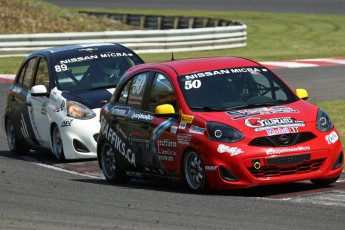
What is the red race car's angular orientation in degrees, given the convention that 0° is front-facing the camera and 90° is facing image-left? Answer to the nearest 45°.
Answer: approximately 315°

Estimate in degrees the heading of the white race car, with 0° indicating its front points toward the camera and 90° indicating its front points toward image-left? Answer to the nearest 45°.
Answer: approximately 315°

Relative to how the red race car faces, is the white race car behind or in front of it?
behind
